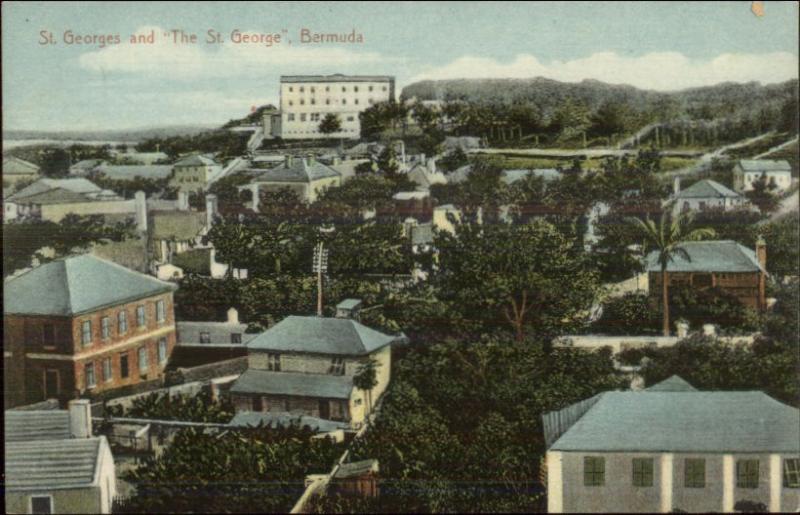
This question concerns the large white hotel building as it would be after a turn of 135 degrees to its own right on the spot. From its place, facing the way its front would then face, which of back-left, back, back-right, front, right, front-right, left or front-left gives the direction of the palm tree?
back-left

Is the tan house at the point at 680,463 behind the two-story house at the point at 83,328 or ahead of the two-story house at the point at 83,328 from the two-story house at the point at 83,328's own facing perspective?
ahead

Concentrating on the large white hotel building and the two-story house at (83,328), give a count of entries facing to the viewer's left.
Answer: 0

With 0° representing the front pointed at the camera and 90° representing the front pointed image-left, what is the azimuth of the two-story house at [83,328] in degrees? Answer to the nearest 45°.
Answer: approximately 315°

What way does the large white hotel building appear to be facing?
toward the camera

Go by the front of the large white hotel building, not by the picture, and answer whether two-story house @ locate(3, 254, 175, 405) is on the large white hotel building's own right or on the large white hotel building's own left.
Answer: on the large white hotel building's own right
